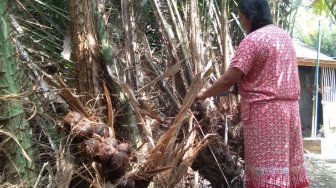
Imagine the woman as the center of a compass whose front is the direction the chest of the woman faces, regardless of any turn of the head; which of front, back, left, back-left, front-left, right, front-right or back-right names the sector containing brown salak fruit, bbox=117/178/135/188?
left

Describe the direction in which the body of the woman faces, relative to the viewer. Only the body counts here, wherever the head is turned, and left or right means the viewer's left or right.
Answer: facing away from the viewer and to the left of the viewer

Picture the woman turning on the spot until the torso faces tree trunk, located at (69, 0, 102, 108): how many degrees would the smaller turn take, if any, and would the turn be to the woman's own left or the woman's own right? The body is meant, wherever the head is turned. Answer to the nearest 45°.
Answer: approximately 45° to the woman's own left

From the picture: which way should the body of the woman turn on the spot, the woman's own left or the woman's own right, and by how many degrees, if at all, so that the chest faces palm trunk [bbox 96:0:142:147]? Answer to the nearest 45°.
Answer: approximately 45° to the woman's own left

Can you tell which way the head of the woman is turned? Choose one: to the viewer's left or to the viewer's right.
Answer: to the viewer's left
